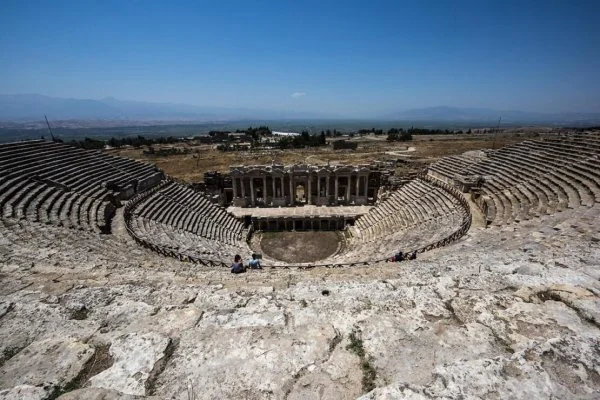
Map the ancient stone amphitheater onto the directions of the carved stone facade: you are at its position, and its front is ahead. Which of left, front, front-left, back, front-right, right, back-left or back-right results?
front

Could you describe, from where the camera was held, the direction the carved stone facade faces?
facing the viewer
